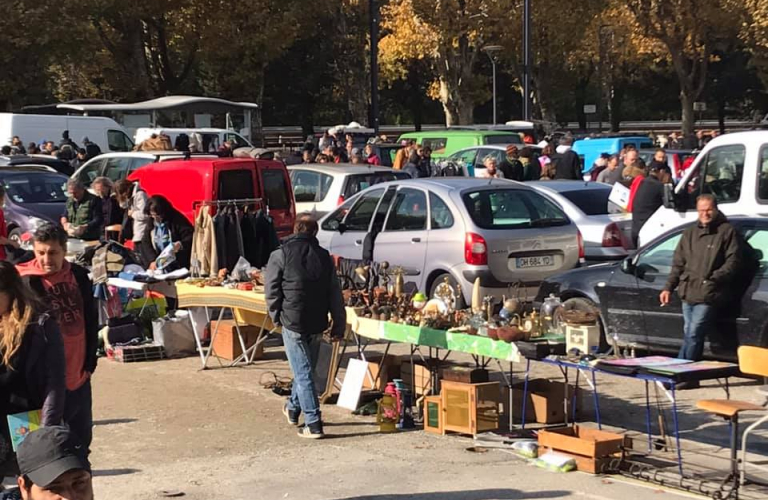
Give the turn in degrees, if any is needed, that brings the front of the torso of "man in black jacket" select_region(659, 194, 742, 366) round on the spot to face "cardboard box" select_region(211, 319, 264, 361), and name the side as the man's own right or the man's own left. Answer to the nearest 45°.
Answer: approximately 45° to the man's own right

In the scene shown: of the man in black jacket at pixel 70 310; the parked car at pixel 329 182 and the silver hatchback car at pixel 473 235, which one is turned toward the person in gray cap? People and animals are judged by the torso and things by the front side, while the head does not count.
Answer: the man in black jacket

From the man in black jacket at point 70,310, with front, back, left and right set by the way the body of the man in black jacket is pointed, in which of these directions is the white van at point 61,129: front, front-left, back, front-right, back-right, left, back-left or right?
back

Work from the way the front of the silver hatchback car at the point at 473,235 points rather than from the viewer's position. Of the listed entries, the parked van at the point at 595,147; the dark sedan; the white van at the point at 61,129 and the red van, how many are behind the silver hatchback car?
1

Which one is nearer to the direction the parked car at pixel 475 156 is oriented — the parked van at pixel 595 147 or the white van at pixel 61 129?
the white van

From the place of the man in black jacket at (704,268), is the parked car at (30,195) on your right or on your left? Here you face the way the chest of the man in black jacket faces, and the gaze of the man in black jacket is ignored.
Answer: on your right

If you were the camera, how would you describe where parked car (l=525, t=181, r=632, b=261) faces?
facing away from the viewer and to the left of the viewer

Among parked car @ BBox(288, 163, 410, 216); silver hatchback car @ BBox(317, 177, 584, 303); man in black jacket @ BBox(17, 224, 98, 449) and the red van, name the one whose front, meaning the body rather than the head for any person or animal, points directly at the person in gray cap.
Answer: the man in black jacket

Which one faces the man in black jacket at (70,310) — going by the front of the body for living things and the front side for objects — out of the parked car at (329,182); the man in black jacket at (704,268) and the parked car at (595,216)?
the man in black jacket at (704,268)

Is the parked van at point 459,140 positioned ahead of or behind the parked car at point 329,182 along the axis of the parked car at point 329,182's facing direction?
ahead

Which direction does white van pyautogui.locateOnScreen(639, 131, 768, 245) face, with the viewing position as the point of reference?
facing to the left of the viewer

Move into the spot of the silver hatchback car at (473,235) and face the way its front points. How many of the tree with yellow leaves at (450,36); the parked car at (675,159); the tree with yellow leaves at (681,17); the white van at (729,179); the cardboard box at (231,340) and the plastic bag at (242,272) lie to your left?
2

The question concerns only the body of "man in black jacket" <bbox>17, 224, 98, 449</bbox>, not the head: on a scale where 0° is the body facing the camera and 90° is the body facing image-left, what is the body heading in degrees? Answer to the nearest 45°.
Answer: approximately 0°
